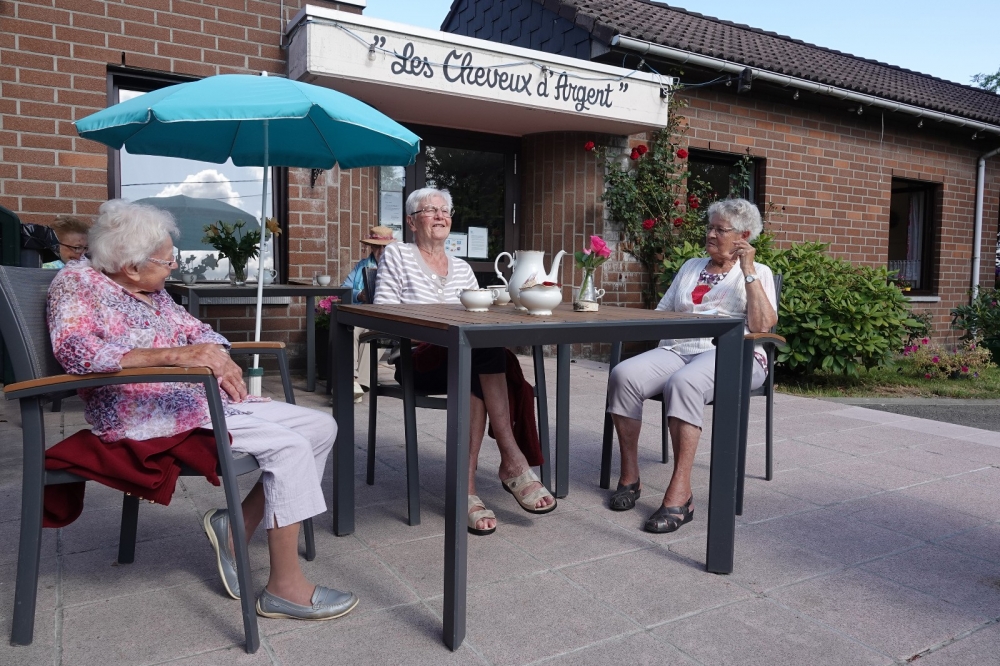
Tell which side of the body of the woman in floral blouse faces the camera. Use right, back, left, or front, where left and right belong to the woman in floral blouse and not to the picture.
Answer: right

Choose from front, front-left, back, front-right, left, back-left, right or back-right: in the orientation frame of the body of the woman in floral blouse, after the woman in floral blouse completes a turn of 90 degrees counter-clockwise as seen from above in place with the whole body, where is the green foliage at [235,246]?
front

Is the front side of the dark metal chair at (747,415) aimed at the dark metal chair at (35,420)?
yes

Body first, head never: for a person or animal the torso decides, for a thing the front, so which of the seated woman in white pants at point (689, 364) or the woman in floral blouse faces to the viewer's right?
the woman in floral blouse

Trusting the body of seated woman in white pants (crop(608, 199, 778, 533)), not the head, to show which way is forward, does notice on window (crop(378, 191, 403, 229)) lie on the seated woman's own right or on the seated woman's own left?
on the seated woman's own right

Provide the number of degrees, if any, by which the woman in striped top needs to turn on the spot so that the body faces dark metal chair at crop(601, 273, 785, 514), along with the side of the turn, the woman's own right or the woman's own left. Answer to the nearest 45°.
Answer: approximately 45° to the woman's own left

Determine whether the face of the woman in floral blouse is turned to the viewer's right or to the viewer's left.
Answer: to the viewer's right

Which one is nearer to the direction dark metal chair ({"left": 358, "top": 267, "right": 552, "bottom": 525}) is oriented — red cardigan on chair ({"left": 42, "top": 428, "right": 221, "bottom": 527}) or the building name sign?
the red cardigan on chair

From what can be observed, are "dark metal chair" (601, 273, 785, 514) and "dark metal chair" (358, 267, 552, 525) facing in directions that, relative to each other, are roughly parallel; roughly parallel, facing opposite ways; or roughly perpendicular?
roughly perpendicular

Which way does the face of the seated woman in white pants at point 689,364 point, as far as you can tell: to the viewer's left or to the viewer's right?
to the viewer's left

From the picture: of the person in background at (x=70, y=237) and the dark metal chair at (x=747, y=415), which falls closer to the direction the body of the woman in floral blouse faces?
the dark metal chair

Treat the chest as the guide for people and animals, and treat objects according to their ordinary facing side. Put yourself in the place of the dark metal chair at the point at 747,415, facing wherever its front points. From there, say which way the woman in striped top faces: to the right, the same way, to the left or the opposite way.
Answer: to the left

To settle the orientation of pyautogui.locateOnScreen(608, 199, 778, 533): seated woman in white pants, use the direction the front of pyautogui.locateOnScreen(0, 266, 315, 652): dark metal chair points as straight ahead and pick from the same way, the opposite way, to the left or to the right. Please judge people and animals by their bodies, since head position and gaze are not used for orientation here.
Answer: the opposite way

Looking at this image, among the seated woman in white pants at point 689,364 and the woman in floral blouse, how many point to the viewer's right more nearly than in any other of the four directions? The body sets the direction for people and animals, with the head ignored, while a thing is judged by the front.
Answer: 1

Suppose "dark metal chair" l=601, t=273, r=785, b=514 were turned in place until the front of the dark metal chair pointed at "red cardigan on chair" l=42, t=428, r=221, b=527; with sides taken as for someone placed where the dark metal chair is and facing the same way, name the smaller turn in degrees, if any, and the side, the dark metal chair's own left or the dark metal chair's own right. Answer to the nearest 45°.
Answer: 0° — it already faces it
